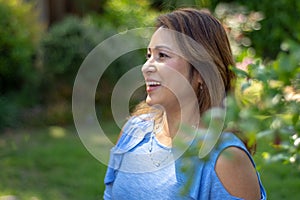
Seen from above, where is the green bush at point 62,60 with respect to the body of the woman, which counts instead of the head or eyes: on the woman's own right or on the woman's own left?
on the woman's own right

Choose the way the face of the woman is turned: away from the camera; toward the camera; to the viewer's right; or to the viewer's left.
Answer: to the viewer's left

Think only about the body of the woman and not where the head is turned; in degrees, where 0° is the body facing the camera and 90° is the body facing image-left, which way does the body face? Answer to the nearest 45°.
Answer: approximately 45°
